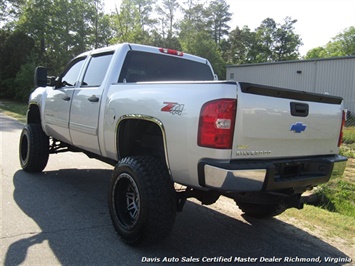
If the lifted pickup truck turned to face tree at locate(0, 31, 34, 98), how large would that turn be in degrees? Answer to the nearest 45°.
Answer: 0° — it already faces it

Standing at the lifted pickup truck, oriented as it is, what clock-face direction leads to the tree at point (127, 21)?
The tree is roughly at 1 o'clock from the lifted pickup truck.

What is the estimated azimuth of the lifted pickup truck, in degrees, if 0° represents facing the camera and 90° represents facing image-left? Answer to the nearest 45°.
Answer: approximately 135°
